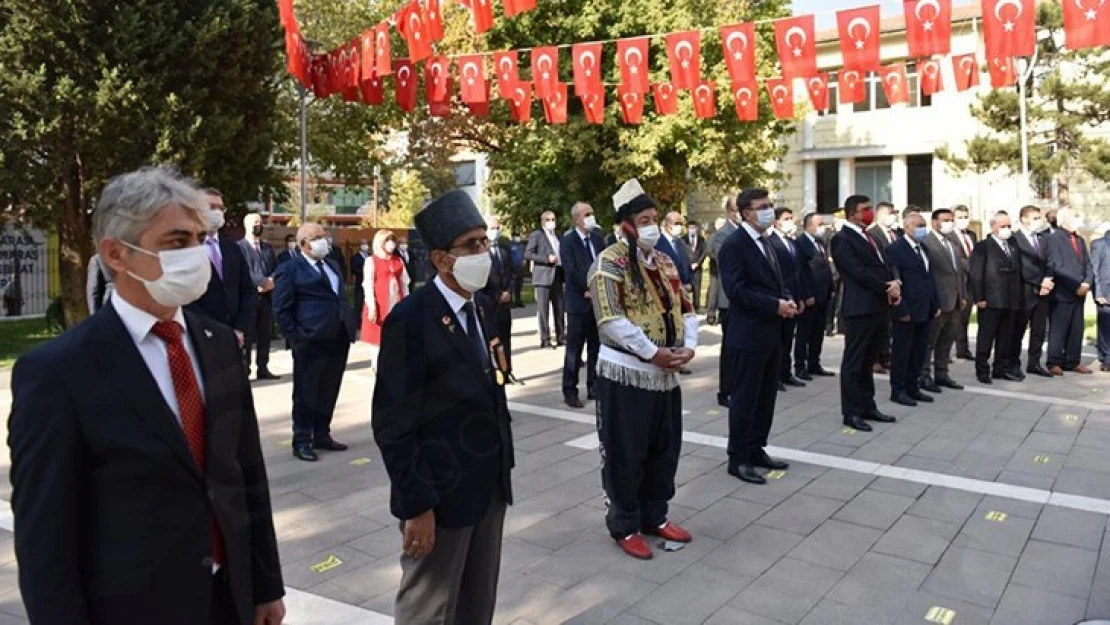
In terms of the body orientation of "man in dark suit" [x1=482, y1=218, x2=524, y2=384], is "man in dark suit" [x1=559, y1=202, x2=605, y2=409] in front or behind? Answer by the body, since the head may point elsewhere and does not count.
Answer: in front

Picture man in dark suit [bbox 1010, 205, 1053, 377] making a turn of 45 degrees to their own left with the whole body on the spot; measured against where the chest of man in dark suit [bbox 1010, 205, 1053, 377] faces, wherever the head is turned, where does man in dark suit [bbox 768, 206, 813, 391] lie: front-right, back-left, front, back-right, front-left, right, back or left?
back-right

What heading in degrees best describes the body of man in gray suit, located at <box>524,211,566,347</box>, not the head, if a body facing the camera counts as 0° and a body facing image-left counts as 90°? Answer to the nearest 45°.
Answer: approximately 315°

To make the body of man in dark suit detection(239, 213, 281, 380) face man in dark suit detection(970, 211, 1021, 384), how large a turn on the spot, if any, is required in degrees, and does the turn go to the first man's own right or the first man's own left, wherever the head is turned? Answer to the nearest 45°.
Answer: approximately 45° to the first man's own left

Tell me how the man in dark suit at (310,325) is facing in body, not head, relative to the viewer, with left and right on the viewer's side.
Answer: facing the viewer and to the right of the viewer
